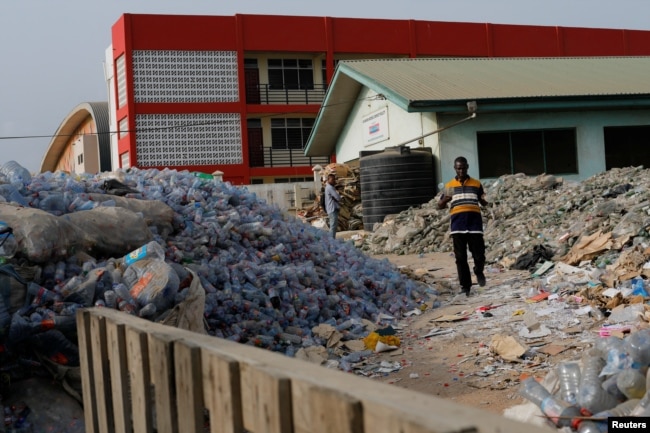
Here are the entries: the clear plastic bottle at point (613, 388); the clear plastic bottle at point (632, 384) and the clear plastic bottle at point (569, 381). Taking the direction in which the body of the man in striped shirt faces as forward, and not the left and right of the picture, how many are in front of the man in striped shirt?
3

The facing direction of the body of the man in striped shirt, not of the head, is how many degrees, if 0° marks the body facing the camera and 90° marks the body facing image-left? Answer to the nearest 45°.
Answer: approximately 0°

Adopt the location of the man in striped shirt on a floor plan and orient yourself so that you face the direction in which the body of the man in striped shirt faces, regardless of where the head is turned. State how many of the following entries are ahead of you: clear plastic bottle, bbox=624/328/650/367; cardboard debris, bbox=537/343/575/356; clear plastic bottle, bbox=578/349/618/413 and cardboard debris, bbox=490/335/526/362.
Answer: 4

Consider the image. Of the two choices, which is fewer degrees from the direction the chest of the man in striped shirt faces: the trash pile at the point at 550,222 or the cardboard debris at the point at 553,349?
the cardboard debris

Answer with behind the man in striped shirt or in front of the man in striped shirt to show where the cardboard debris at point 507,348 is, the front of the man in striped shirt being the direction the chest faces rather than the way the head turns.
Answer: in front

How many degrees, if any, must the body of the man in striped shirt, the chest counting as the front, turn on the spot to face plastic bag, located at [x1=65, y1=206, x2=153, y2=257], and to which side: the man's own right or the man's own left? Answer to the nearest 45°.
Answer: approximately 45° to the man's own right

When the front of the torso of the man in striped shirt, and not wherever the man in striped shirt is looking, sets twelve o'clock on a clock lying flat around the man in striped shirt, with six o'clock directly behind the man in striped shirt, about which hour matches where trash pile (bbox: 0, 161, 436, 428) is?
The trash pile is roughly at 2 o'clock from the man in striped shirt.

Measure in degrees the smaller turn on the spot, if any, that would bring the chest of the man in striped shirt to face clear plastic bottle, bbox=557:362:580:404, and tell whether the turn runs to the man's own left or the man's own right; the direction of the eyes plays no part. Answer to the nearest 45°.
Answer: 0° — they already face it

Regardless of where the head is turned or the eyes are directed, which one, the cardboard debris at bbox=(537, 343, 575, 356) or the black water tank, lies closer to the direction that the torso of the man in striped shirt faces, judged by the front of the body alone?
the cardboard debris

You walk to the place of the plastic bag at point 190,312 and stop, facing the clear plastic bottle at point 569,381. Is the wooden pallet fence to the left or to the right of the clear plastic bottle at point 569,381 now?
right

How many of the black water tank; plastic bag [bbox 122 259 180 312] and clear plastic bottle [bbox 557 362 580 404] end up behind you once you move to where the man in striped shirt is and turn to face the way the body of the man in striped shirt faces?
1

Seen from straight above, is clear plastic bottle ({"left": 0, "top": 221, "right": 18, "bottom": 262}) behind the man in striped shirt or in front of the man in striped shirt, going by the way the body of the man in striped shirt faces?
in front

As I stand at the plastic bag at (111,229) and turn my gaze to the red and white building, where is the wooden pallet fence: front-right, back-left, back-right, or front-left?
back-right
